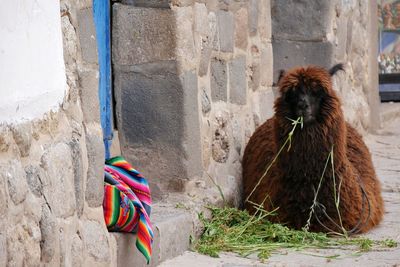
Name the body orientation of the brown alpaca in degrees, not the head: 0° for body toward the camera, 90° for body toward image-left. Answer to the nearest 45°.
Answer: approximately 0°

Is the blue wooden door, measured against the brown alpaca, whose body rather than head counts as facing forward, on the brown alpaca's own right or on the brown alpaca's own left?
on the brown alpaca's own right

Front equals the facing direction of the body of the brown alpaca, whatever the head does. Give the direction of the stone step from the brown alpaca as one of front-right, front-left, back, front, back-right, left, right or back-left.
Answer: front-right

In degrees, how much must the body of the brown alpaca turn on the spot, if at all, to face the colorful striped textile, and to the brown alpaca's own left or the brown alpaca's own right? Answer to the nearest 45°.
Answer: approximately 45° to the brown alpaca's own right
